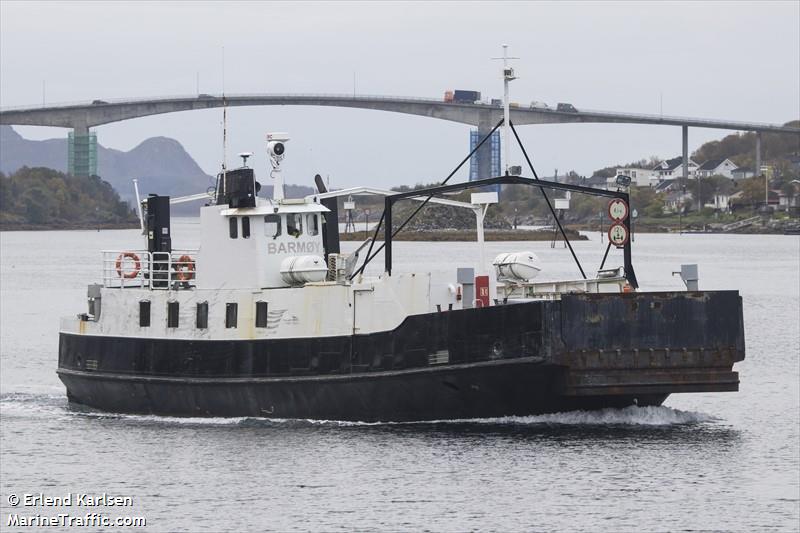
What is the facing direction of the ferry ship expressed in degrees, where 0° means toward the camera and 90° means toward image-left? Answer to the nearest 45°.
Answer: approximately 315°
